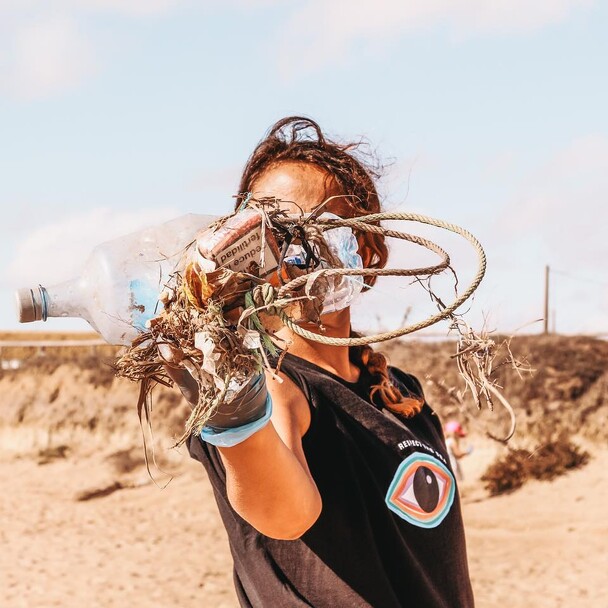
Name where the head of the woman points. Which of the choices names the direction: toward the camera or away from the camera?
toward the camera

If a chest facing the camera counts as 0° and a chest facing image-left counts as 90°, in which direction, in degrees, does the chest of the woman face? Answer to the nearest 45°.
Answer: approximately 315°
